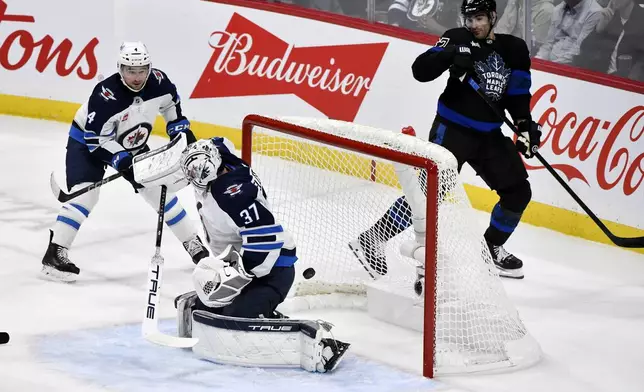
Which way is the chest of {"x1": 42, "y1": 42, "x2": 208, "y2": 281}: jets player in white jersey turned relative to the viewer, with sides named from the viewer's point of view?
facing the viewer and to the right of the viewer

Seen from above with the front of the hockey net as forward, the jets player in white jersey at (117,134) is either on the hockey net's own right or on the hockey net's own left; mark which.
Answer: on the hockey net's own right

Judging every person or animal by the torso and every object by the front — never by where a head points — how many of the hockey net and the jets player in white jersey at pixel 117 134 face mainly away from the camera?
0

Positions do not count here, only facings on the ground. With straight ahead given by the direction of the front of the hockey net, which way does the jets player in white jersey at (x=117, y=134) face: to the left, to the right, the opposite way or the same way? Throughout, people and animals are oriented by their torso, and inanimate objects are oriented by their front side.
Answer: to the left

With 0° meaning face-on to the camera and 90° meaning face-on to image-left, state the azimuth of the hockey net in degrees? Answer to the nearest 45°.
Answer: approximately 45°

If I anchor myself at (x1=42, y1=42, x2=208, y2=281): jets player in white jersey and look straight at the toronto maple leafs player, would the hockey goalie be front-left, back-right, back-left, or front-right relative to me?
front-right
